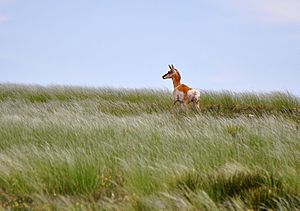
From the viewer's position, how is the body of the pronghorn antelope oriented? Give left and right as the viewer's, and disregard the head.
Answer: facing away from the viewer and to the left of the viewer
